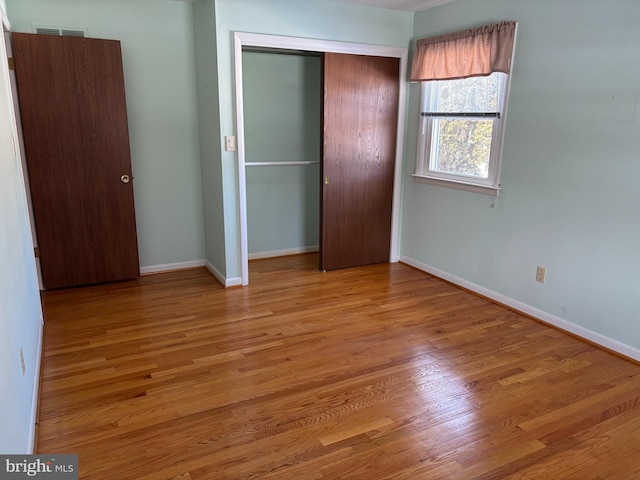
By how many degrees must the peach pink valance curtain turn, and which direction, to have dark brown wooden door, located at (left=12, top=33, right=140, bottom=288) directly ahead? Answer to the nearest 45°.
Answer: approximately 45° to its right

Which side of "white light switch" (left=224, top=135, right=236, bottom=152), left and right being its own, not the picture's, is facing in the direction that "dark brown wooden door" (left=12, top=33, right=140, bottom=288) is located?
right

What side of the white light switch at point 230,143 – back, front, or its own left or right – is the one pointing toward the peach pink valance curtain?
left

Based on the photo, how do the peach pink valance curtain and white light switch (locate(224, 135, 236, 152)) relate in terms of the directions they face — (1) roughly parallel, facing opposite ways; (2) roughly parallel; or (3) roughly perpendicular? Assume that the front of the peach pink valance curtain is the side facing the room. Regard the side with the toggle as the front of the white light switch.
roughly perpendicular

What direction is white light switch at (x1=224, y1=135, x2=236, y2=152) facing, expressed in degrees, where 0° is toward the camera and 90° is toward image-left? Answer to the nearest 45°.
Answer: approximately 0°

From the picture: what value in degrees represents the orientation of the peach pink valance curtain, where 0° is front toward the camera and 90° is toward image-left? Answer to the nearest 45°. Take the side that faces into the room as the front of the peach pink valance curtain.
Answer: approximately 45°

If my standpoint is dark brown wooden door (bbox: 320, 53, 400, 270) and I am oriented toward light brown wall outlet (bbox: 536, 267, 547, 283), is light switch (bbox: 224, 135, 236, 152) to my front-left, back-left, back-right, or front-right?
back-right

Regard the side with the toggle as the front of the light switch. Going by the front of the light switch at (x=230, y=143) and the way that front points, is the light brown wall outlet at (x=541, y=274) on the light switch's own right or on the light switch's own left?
on the light switch's own left

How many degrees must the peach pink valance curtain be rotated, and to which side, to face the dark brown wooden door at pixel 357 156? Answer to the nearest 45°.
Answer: approximately 45° to its right

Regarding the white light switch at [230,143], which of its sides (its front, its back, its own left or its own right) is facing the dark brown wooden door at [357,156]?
left

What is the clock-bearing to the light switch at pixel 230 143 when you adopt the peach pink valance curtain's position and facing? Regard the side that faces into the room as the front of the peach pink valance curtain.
The light switch is roughly at 1 o'clock from the peach pink valance curtain.
